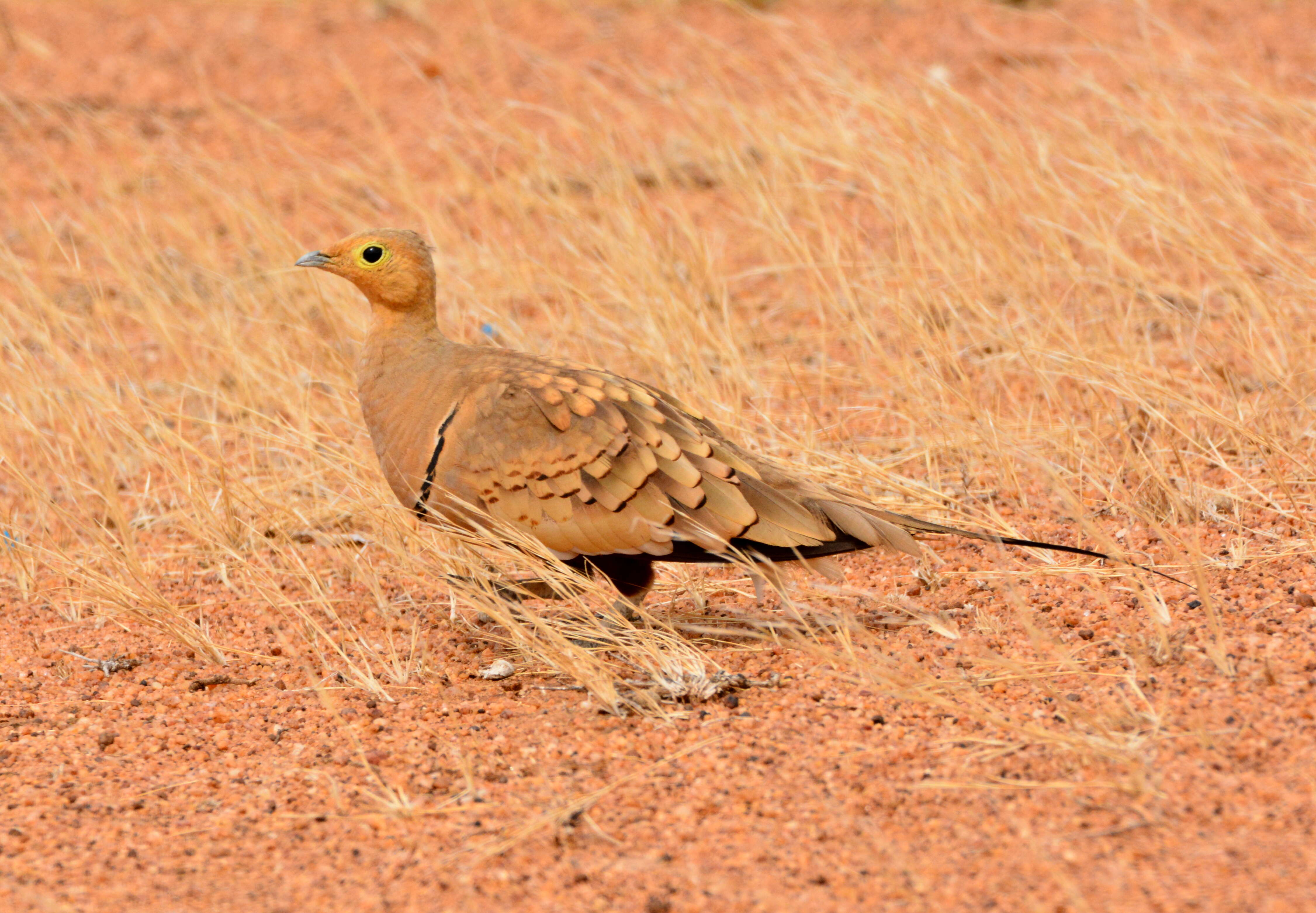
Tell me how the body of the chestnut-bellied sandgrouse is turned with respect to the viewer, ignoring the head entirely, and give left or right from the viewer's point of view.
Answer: facing to the left of the viewer
